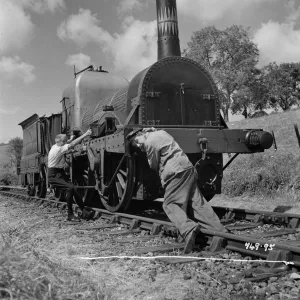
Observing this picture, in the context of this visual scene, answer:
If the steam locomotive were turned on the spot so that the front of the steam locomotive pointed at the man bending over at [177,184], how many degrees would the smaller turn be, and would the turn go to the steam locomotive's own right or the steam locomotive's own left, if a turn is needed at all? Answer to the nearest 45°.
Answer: approximately 45° to the steam locomotive's own right

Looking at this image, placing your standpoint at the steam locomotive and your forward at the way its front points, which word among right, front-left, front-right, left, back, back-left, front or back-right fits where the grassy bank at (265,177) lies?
left

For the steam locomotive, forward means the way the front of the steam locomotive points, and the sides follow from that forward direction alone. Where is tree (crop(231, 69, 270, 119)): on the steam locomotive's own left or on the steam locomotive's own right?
on the steam locomotive's own left

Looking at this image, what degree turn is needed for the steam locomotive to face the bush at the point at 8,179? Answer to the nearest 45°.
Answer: approximately 180°

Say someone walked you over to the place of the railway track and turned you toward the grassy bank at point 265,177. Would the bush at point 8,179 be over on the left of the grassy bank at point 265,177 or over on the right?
left

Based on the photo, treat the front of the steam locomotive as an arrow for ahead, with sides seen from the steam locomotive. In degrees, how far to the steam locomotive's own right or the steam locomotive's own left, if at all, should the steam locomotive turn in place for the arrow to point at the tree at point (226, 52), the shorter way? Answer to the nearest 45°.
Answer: approximately 135° to the steam locomotive's own left
